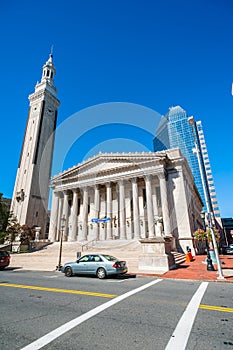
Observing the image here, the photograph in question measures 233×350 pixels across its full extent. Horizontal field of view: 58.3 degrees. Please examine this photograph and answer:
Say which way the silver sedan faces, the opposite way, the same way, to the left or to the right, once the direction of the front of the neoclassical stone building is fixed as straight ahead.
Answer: to the right

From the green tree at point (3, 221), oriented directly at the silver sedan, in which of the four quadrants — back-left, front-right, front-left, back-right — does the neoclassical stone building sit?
front-left

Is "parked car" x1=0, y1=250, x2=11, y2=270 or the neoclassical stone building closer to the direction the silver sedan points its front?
the parked car

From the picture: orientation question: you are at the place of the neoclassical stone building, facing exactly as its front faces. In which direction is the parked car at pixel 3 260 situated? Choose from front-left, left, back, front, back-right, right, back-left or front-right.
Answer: front

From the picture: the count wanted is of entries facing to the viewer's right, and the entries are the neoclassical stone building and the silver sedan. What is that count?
0

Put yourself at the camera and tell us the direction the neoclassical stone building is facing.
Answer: facing the viewer and to the left of the viewer

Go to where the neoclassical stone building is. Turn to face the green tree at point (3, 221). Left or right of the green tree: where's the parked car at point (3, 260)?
left

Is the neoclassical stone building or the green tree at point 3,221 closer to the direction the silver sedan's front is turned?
the green tree

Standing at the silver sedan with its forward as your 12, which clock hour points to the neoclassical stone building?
The neoclassical stone building is roughly at 2 o'clock from the silver sedan.

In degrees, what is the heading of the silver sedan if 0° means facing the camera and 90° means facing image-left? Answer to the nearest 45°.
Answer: approximately 135°

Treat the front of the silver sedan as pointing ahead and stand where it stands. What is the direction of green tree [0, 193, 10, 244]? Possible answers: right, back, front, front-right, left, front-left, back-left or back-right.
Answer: front

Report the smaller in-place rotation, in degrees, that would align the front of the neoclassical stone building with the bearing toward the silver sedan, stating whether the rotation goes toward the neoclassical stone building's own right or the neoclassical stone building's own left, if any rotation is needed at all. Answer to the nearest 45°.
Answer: approximately 45° to the neoclassical stone building's own left

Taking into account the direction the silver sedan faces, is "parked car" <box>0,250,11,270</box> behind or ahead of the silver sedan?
ahead

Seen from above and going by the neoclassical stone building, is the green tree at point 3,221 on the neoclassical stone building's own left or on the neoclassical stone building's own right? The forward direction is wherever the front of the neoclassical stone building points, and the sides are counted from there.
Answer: on the neoclassical stone building's own right
